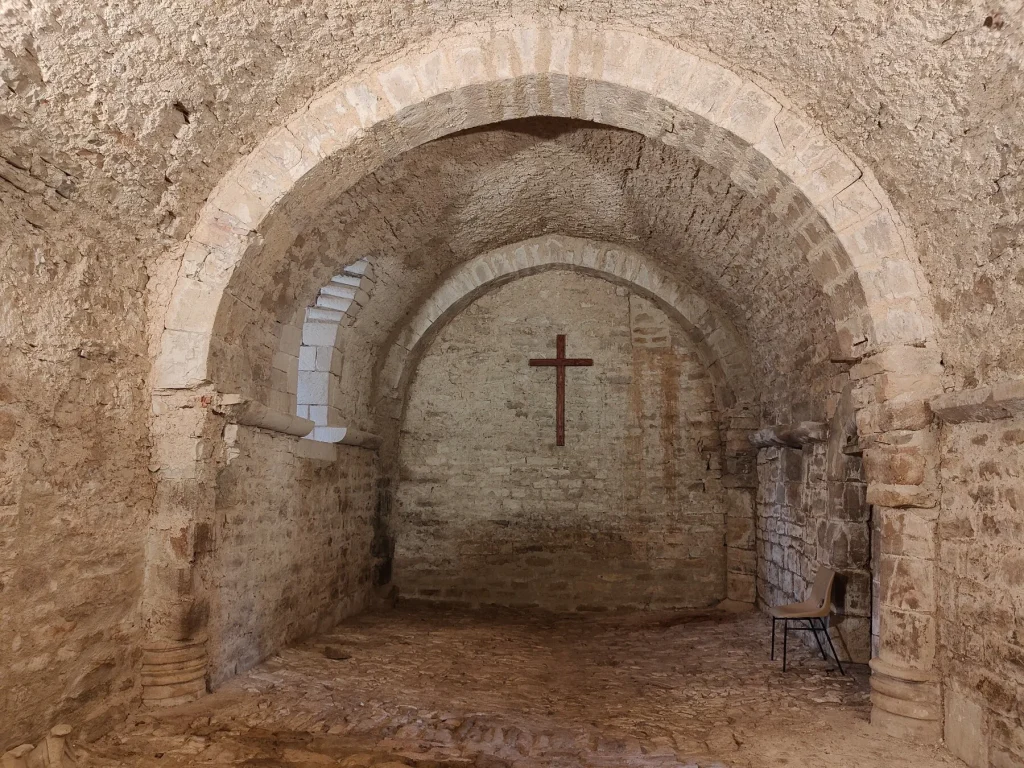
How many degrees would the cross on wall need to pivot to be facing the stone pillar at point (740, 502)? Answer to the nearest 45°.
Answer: approximately 90° to its left

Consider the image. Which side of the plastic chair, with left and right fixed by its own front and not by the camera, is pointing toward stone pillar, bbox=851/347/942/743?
left

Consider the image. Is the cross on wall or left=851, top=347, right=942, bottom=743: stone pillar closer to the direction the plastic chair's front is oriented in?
the cross on wall

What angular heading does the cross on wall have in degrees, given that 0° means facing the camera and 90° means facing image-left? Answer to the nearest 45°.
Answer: approximately 0°

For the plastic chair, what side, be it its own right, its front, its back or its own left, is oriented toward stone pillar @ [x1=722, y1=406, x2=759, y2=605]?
right

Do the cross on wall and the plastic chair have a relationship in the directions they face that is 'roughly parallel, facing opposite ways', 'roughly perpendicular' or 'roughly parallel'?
roughly perpendicular

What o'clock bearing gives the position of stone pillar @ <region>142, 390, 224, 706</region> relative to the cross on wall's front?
The stone pillar is roughly at 1 o'clock from the cross on wall.

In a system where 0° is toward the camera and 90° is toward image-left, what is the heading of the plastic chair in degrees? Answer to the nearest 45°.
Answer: approximately 90°

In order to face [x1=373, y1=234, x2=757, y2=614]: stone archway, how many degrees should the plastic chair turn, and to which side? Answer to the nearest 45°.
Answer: approximately 45° to its right

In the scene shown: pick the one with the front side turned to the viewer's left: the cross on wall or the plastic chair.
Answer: the plastic chair

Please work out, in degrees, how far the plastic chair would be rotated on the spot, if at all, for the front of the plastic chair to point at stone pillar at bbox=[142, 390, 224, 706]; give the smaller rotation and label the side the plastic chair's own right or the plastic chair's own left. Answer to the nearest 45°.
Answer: approximately 45° to the plastic chair's own left

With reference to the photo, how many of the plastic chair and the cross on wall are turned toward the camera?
1
